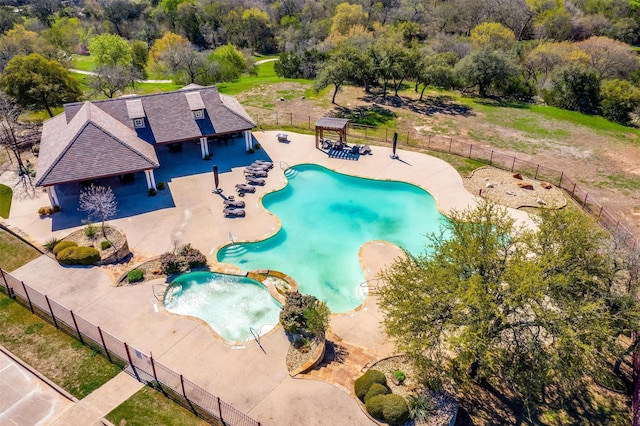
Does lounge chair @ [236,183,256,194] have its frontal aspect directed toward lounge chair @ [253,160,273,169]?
no

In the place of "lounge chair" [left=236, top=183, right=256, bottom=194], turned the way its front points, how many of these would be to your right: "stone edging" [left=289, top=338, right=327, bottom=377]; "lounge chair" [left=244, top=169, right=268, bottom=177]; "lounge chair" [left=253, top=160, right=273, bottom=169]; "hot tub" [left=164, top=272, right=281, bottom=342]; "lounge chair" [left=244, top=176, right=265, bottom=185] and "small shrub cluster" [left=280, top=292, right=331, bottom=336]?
3

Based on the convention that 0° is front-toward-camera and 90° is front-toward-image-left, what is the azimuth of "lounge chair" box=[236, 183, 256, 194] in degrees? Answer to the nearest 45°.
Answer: approximately 270°

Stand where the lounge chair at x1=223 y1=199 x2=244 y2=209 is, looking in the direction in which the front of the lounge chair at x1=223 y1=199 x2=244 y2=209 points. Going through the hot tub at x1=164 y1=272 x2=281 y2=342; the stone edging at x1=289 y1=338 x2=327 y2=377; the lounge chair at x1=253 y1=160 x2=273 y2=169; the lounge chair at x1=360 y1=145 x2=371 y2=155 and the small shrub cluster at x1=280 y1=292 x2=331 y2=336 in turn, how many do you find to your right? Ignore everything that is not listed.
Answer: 3

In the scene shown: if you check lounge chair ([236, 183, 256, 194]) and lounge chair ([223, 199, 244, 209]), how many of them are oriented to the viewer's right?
2

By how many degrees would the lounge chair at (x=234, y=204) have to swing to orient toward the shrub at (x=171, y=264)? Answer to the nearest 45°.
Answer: approximately 135° to its right

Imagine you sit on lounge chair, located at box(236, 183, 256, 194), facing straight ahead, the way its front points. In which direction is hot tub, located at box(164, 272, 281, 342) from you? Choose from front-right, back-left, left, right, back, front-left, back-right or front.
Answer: right

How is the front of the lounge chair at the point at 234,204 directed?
to the viewer's right

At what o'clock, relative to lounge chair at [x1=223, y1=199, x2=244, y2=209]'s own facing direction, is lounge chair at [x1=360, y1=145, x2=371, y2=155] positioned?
lounge chair at [x1=360, y1=145, x2=371, y2=155] is roughly at 11 o'clock from lounge chair at [x1=223, y1=199, x2=244, y2=209].

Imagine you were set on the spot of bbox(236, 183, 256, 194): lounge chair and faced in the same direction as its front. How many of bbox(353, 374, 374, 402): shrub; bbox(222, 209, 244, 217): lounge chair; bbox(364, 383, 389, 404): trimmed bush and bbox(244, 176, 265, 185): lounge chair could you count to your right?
3

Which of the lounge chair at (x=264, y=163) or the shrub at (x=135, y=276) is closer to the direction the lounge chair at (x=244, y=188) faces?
the lounge chair

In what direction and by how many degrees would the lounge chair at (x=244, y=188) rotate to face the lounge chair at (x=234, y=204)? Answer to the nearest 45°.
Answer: approximately 90° to its right

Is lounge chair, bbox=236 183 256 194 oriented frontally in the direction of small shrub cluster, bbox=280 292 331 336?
no

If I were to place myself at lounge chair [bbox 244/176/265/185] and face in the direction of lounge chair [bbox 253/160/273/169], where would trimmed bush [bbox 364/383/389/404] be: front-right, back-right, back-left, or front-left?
back-right

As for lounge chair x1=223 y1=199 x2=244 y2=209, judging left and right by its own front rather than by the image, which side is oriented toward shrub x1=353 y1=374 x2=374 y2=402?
right

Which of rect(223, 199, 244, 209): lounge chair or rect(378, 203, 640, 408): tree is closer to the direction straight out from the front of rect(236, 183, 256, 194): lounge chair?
the tree

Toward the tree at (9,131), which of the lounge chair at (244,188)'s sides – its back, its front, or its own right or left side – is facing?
back

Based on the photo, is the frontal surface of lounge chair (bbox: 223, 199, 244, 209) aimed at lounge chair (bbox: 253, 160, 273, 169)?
no

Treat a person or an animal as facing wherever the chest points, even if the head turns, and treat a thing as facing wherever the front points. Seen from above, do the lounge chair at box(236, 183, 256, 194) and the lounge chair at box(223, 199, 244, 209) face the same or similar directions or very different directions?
same or similar directions

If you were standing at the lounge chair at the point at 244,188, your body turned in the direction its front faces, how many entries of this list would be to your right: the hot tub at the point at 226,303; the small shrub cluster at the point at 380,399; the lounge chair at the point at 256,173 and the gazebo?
2

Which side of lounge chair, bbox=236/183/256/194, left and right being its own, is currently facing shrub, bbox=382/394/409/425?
right
